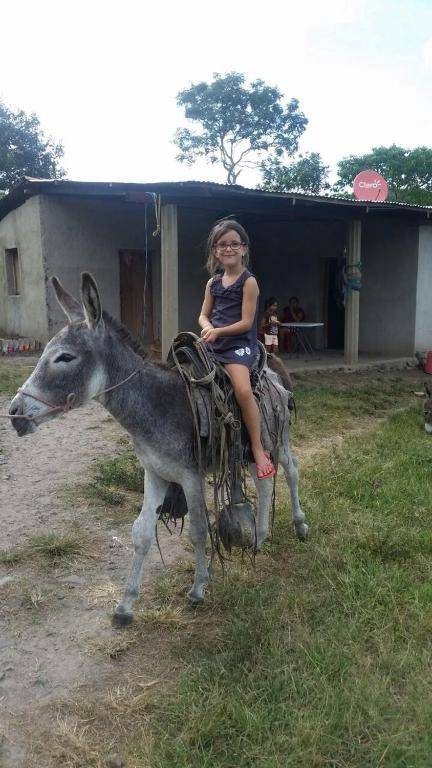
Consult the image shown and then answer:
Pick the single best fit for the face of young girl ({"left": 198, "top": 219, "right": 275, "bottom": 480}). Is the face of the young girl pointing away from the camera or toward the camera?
toward the camera

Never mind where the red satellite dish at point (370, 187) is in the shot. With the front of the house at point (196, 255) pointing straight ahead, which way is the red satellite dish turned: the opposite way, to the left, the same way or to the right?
the same way

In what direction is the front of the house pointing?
toward the camera

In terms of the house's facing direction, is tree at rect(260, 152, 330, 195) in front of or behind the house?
behind

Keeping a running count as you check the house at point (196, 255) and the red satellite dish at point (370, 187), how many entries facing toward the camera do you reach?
2

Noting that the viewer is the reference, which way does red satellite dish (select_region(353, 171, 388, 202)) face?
facing the viewer

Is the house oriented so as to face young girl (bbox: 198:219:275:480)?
yes

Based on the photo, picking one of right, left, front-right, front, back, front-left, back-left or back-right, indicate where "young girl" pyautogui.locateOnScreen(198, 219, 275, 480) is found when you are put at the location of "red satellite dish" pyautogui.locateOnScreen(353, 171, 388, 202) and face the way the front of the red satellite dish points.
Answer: front

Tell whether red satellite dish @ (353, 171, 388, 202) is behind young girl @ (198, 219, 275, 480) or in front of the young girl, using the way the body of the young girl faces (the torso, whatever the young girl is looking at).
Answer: behind

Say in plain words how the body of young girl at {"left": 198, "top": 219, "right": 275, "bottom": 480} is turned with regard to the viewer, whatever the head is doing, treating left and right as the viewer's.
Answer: facing the viewer and to the left of the viewer

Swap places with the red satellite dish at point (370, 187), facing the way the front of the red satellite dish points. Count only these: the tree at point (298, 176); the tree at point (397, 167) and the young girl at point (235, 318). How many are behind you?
2

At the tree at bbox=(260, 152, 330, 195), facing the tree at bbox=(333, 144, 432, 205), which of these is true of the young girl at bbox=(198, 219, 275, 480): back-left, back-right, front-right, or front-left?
back-right

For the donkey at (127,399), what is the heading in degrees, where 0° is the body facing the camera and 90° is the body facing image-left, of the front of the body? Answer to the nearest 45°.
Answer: approximately 45°
